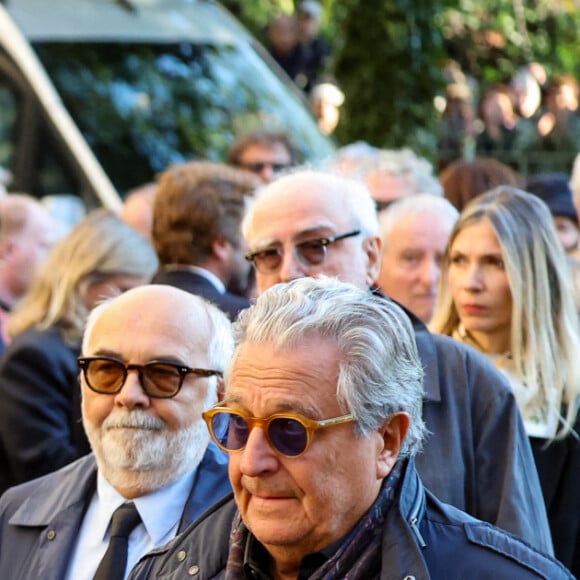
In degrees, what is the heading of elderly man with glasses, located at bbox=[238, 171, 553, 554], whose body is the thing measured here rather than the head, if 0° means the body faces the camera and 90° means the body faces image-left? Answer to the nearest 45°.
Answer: approximately 45°

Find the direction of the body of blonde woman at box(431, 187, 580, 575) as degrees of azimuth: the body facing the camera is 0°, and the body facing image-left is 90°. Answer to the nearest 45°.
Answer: approximately 45°

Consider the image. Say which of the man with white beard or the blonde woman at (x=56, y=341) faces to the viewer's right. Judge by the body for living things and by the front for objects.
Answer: the blonde woman

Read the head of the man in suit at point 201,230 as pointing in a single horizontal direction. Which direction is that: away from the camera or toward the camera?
away from the camera

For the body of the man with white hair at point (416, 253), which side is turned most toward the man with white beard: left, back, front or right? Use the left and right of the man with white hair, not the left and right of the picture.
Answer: front

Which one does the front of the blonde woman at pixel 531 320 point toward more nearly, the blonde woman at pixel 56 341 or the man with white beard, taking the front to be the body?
the man with white beard

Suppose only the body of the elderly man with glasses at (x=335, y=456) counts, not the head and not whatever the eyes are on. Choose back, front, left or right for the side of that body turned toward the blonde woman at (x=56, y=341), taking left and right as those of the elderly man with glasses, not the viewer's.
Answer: right

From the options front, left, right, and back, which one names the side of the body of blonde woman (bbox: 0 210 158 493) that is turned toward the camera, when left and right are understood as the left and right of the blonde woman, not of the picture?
right
